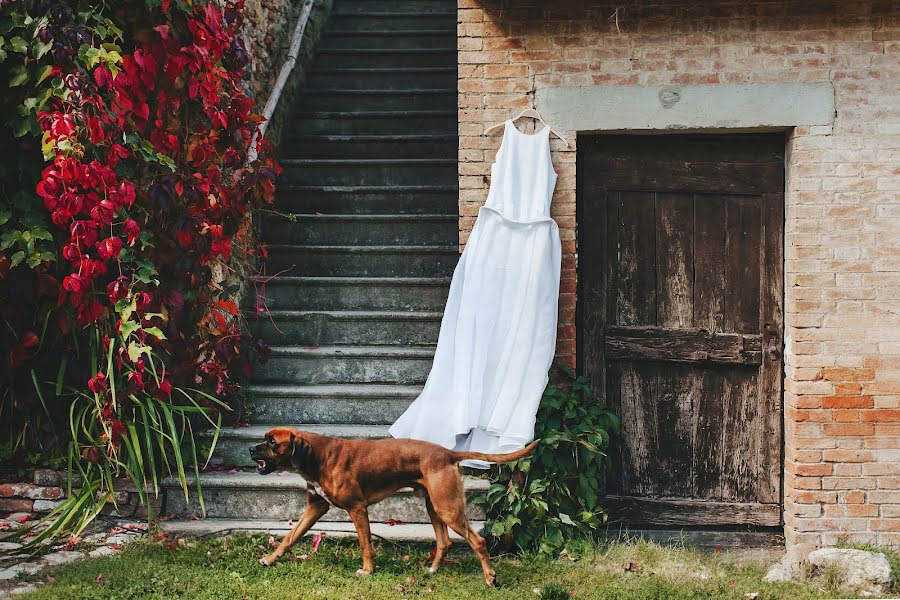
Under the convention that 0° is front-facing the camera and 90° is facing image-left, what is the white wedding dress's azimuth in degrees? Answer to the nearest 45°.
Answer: approximately 0°

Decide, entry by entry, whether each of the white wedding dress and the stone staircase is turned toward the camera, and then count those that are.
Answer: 2

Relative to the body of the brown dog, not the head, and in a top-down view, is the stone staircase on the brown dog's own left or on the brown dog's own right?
on the brown dog's own right

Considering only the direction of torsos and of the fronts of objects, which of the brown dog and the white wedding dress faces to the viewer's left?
the brown dog

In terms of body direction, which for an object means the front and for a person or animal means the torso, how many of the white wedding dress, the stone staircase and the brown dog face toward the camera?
2

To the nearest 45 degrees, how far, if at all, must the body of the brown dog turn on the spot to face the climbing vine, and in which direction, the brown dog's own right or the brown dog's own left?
approximately 45° to the brown dog's own right

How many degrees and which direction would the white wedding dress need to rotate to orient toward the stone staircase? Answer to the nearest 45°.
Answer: approximately 135° to its right

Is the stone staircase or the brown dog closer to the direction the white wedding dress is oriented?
the brown dog

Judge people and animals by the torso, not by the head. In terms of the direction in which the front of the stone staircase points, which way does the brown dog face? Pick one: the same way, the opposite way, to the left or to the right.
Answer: to the right

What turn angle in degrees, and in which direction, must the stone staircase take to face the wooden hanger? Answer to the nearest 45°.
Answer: approximately 45° to its left

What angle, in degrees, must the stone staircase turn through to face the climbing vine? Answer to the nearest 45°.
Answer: approximately 45° to its right

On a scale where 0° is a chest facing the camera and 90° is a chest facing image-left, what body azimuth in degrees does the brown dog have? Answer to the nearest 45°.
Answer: approximately 90°
